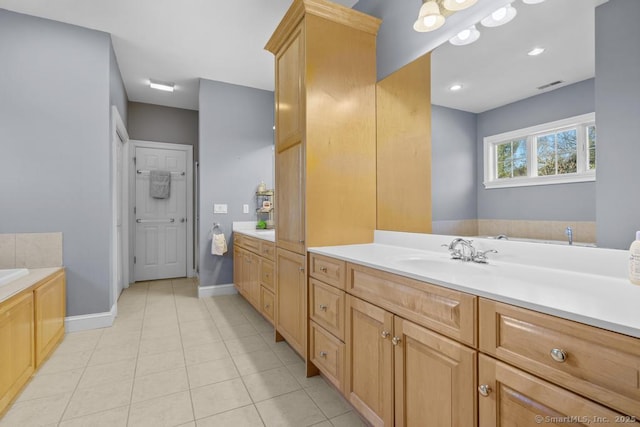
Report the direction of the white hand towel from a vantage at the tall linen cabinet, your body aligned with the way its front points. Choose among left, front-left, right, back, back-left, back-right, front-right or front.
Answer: right

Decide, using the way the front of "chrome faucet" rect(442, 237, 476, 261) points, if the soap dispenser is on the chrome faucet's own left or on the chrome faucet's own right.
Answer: on the chrome faucet's own left

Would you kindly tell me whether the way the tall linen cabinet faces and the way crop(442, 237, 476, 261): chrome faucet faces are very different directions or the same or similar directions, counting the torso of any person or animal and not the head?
same or similar directions

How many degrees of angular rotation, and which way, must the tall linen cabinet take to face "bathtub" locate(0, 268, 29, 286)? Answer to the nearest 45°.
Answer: approximately 45° to its right

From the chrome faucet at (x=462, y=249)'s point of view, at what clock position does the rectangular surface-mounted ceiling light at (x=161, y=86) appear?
The rectangular surface-mounted ceiling light is roughly at 2 o'clock from the chrome faucet.

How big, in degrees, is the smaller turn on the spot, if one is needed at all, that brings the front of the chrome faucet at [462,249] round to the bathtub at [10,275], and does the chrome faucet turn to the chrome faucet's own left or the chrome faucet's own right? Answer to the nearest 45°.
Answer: approximately 45° to the chrome faucet's own right

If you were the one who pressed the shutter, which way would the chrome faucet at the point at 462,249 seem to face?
facing the viewer and to the left of the viewer

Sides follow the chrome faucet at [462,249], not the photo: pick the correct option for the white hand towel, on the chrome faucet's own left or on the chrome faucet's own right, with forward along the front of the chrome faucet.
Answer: on the chrome faucet's own right

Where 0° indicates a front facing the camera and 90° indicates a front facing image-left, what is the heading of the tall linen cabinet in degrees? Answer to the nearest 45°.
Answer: approximately 45°

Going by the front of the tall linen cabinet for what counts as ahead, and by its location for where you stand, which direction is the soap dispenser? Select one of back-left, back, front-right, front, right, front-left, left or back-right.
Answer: left

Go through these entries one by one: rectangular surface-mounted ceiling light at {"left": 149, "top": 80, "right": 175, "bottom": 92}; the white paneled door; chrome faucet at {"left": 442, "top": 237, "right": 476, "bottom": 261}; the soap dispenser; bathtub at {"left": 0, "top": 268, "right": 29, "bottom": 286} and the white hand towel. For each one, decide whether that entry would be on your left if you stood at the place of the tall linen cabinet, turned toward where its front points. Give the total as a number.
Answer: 2

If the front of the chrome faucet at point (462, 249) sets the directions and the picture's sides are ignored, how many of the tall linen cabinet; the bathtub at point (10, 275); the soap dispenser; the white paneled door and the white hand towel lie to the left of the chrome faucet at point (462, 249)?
1

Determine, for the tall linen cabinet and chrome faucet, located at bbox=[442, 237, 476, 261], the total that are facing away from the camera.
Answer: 0

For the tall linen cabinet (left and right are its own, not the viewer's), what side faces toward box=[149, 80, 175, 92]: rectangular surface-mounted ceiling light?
right
